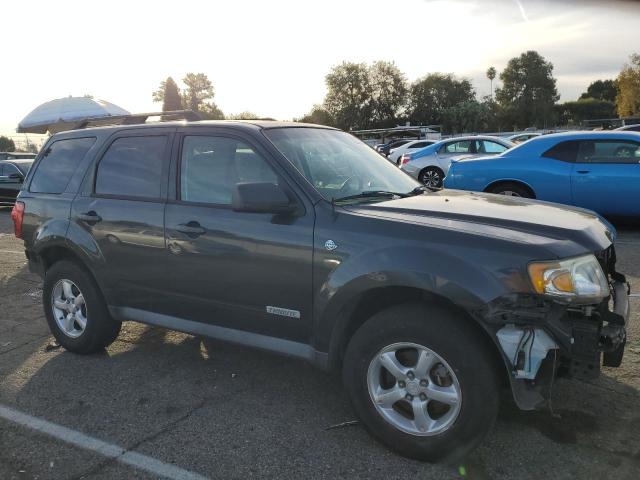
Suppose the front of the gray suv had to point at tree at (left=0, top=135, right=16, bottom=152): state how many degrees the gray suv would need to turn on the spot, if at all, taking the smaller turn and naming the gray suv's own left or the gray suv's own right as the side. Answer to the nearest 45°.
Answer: approximately 180°

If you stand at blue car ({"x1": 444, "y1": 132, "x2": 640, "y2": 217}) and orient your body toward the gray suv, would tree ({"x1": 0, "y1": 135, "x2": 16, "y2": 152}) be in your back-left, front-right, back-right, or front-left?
back-right

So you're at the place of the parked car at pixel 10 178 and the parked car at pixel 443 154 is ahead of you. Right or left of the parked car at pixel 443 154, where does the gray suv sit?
right

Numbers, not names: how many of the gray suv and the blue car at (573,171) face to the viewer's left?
0

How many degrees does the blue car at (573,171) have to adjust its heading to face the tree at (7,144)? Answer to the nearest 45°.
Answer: approximately 135° to its left

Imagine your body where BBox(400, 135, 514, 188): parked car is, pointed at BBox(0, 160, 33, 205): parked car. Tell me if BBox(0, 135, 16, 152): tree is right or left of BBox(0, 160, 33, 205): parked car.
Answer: right

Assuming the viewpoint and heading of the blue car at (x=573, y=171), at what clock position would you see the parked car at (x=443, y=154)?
The parked car is roughly at 8 o'clock from the blue car.

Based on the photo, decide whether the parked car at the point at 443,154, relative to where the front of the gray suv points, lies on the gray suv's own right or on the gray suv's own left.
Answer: on the gray suv's own left

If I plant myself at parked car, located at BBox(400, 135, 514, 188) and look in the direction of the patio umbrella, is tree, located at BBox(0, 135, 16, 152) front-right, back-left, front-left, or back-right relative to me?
front-right

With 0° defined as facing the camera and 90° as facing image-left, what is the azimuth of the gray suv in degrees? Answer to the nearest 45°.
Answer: approximately 315°

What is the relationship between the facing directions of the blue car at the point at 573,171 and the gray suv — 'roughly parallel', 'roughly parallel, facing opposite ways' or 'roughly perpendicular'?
roughly parallel

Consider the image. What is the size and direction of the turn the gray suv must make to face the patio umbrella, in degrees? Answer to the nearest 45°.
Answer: approximately 180°

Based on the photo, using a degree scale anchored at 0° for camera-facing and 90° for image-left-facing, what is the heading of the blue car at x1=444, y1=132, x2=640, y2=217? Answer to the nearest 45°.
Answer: approximately 270°

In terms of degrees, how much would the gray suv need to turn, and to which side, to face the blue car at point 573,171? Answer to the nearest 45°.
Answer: approximately 90° to its left
